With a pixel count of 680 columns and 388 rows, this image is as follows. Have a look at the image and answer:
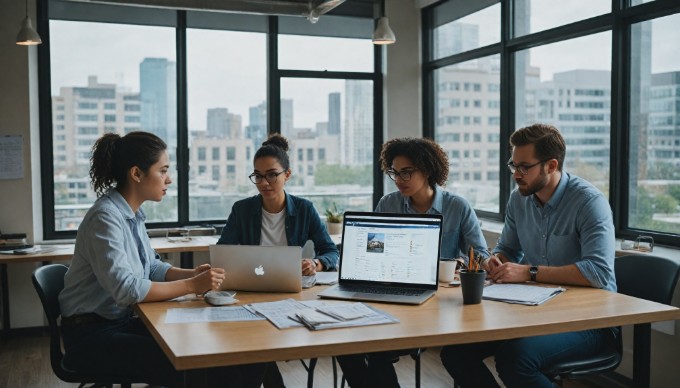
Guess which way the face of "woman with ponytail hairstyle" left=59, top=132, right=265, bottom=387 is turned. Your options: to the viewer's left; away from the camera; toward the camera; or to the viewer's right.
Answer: to the viewer's right

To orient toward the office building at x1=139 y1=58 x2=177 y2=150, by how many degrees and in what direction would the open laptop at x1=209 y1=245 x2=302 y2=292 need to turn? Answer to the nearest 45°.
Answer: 0° — it already faces it

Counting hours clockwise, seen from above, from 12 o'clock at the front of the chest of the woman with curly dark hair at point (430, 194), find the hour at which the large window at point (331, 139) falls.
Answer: The large window is roughly at 4 o'clock from the woman with curly dark hair.

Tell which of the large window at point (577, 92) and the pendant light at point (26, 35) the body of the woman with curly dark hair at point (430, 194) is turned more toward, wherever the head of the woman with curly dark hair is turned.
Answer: the pendant light

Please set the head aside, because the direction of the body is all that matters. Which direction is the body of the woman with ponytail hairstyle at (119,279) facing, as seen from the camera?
to the viewer's right

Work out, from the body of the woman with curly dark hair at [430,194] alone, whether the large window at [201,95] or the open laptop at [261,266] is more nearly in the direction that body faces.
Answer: the open laptop

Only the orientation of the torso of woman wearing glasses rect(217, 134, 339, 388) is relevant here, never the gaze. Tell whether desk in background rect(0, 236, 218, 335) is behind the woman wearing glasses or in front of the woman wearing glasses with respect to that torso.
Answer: behind

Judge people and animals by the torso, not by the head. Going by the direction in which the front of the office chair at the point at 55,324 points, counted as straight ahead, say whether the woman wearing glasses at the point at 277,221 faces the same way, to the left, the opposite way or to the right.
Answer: to the right

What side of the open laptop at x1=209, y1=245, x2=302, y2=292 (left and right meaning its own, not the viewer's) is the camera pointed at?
back
